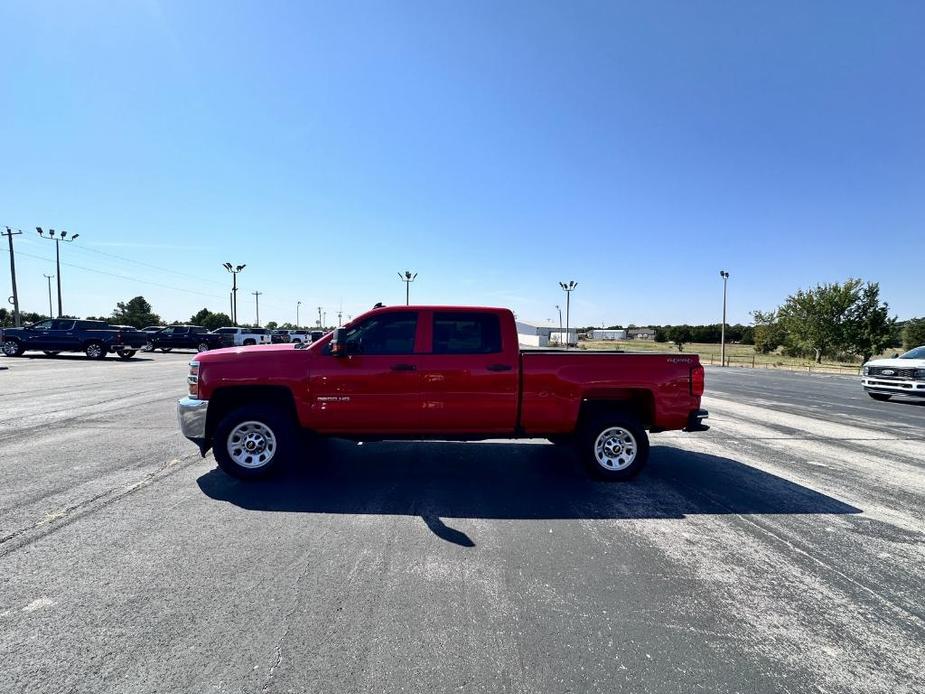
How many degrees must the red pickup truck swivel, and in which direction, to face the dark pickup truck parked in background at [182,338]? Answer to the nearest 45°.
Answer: approximately 45° to its right

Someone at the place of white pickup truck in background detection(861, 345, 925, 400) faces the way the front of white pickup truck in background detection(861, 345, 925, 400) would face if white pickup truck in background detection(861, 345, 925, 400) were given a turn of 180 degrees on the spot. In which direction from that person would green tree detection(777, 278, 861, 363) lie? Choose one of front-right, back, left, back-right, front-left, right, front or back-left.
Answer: front-left

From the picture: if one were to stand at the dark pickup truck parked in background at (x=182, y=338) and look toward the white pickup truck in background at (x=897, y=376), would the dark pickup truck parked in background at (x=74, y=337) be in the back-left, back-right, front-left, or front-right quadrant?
front-right

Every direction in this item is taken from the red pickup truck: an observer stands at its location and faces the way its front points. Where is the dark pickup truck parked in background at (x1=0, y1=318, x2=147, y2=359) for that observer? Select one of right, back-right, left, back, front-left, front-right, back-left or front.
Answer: front-right

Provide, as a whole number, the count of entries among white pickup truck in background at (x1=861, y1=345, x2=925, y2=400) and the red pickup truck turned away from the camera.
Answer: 0

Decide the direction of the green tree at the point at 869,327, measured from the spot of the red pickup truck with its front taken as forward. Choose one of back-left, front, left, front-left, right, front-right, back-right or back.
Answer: back-right

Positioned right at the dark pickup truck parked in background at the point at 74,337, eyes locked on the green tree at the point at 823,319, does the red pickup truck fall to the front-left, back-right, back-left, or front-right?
front-right

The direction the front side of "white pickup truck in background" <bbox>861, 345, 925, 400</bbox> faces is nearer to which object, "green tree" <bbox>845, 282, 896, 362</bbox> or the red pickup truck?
the red pickup truck

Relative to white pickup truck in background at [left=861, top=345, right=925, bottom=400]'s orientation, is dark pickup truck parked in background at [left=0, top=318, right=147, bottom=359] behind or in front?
in front

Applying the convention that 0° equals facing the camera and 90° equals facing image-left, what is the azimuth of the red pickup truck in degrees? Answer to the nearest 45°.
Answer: approximately 90°

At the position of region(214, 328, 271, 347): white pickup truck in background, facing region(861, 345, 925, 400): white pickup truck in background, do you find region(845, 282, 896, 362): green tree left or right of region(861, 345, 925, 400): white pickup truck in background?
left

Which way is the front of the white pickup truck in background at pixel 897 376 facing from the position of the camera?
facing the viewer and to the left of the viewer

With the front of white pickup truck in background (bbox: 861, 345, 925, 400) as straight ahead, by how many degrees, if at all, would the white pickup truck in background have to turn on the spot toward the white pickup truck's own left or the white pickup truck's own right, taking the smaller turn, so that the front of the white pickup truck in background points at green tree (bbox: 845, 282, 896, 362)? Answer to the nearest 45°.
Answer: approximately 135° to the white pickup truck's own right
